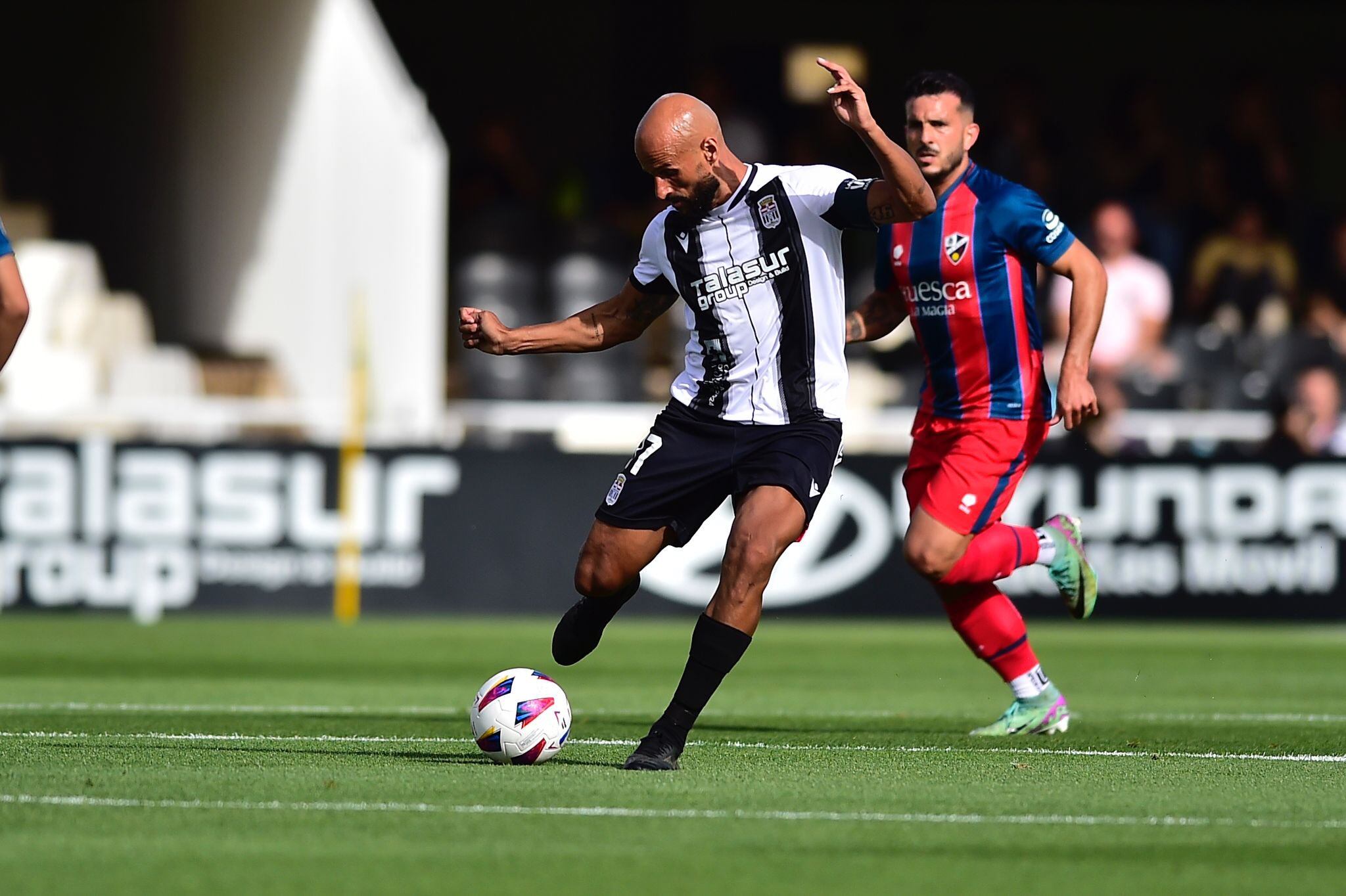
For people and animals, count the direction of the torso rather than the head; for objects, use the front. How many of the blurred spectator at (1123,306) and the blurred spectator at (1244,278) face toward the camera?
2

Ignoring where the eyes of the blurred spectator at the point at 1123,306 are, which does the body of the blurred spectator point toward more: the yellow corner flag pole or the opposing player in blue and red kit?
the opposing player in blue and red kit

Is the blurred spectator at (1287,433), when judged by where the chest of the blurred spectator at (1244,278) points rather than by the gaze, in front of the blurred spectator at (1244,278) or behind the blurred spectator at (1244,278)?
in front

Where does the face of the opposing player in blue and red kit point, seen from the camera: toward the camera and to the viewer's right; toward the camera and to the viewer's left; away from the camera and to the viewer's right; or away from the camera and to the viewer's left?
toward the camera and to the viewer's left

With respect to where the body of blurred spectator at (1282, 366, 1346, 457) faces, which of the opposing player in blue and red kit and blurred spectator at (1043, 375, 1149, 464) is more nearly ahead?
the opposing player in blue and red kit

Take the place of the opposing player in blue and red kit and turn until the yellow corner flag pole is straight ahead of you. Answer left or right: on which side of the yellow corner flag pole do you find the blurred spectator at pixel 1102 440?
right

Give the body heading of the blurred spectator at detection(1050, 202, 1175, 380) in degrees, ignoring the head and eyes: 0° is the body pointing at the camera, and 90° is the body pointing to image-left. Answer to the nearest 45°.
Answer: approximately 0°

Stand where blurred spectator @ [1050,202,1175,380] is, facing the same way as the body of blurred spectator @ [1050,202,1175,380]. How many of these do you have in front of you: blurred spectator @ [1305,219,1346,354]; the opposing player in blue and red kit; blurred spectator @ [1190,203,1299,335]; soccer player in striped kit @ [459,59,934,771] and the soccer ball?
3

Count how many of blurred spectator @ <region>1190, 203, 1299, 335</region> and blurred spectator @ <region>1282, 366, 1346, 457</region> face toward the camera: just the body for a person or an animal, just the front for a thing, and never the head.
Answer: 2

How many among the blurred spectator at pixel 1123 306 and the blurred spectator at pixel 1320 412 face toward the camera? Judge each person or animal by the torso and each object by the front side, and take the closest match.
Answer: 2
